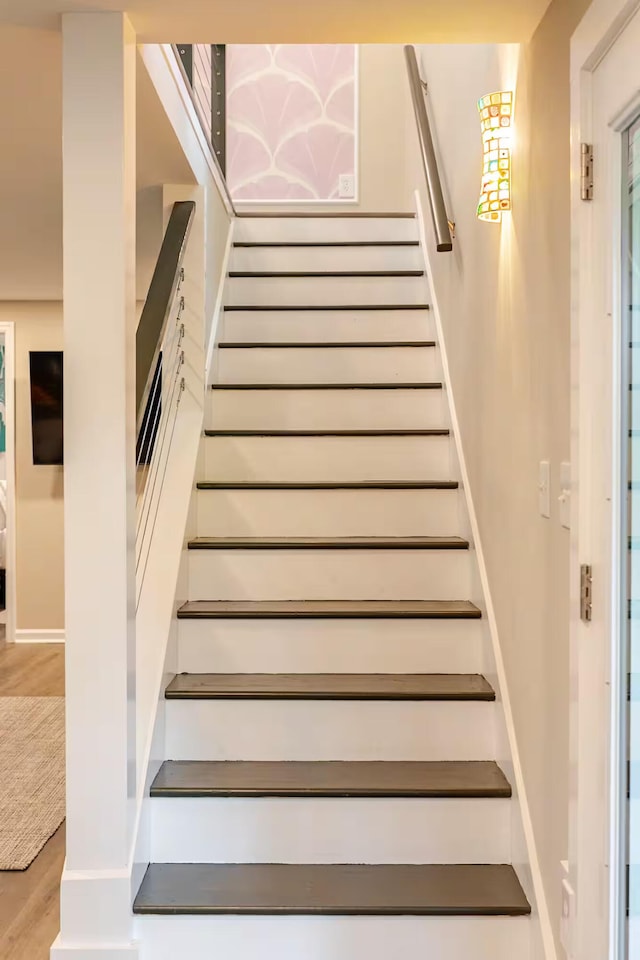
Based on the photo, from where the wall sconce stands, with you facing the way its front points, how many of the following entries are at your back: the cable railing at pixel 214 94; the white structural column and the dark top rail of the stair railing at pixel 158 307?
0

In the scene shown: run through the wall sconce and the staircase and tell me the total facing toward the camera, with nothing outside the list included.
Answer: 1

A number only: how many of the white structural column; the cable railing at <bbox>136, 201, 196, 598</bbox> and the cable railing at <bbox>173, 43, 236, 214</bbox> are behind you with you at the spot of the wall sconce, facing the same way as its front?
0

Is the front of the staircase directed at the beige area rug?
no

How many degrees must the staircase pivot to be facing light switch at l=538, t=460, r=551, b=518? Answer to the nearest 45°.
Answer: approximately 45° to its left

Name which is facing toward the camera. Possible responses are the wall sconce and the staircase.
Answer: the staircase

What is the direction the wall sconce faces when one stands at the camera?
facing to the left of the viewer

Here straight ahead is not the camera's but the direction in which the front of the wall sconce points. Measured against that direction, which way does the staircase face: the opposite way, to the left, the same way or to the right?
to the left

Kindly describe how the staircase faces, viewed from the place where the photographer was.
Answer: facing the viewer

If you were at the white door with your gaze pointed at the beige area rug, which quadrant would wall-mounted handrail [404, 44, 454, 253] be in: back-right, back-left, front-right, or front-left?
front-right

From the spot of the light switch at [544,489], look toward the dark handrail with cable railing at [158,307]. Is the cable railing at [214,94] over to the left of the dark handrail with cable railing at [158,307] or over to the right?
right
